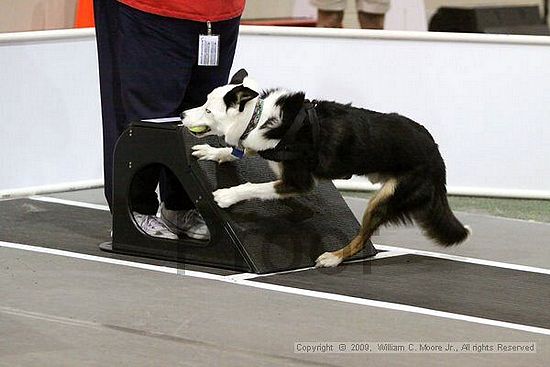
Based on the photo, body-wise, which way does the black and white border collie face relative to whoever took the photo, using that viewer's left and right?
facing to the left of the viewer
